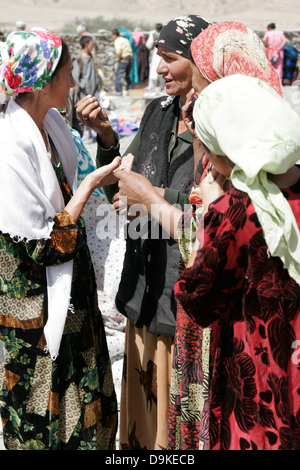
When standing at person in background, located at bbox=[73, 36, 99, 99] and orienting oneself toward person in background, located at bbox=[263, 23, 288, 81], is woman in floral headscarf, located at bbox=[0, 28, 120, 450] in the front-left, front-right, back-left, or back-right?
back-right

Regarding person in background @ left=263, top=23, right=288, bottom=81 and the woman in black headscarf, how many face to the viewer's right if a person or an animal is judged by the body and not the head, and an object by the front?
0

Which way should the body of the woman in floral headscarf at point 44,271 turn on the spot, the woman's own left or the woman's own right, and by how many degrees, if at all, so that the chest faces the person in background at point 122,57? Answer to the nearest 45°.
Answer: approximately 90° to the woman's own left

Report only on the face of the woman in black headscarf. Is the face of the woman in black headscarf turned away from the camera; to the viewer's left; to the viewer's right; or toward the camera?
to the viewer's left

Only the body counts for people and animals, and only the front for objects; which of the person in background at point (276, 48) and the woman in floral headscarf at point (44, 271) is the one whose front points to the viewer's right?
the woman in floral headscarf

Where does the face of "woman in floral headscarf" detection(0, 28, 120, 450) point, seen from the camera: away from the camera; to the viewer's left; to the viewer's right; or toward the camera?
to the viewer's right

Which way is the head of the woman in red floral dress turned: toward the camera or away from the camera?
away from the camera

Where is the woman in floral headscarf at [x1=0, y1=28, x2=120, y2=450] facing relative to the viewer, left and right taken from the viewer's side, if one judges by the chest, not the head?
facing to the right of the viewer

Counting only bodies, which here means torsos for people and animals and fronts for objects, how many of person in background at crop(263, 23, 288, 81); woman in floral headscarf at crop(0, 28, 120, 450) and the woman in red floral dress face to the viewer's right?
1

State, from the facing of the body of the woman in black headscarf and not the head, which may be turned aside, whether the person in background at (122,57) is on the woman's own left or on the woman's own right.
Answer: on the woman's own right
